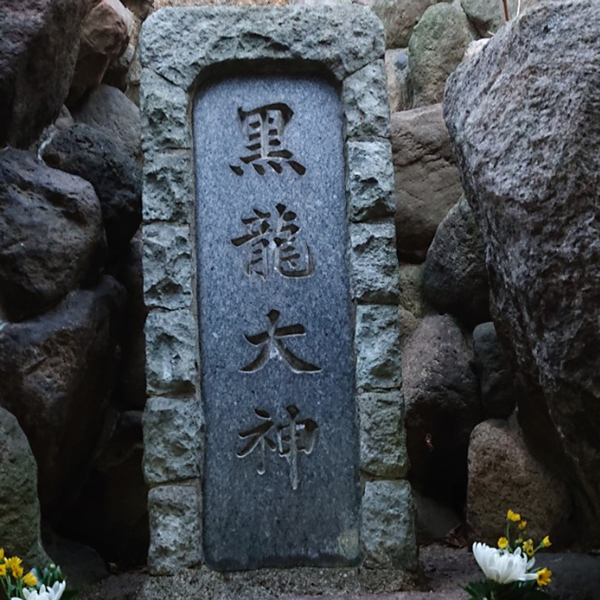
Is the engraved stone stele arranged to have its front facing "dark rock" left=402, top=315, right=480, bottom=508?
no

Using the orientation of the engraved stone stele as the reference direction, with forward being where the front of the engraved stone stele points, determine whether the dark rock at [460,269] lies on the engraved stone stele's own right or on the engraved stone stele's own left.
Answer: on the engraved stone stele's own left

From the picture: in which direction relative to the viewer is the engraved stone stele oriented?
toward the camera

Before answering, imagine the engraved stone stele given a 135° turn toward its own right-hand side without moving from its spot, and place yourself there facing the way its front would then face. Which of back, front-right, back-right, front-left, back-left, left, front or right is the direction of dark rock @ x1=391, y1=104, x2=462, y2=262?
right

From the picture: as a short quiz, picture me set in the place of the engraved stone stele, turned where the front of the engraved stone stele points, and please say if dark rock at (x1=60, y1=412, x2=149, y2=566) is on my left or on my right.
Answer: on my right

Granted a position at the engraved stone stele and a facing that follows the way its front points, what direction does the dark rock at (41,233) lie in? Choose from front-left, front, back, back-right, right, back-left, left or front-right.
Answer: right

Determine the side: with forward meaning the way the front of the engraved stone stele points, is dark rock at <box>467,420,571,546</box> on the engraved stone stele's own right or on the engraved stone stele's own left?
on the engraved stone stele's own left

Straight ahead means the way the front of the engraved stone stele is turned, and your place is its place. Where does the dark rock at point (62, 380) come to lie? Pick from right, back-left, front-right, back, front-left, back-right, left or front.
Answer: right

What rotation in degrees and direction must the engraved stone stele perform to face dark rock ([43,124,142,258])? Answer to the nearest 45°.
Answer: approximately 135° to its right

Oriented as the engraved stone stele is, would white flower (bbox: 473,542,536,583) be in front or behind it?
in front

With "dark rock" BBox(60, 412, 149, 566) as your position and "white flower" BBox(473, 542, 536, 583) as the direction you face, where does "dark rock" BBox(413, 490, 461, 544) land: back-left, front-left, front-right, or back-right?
front-left
